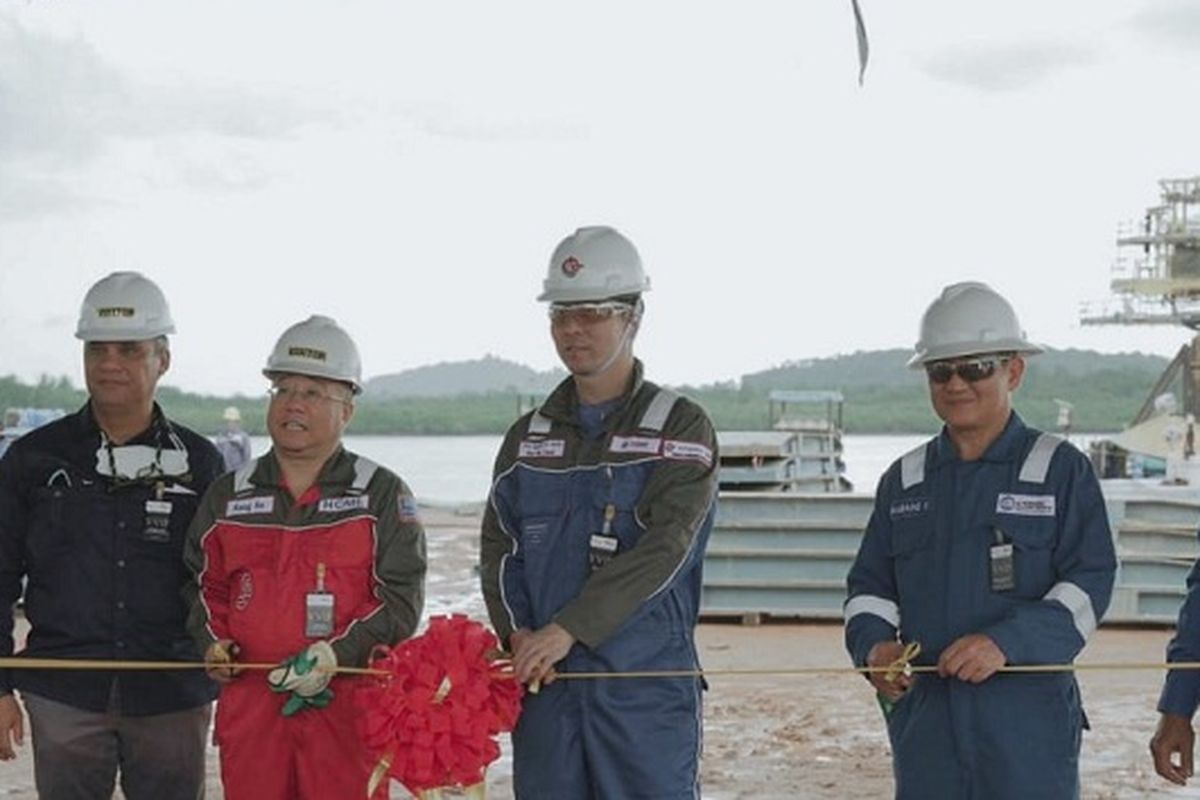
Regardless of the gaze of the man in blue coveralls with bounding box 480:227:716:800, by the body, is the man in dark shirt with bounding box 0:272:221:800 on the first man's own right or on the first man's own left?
on the first man's own right

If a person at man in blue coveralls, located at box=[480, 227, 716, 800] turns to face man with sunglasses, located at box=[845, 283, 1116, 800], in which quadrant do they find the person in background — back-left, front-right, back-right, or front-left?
back-left

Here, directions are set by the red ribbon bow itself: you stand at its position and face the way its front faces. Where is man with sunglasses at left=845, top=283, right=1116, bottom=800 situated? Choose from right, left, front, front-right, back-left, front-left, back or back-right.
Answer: left

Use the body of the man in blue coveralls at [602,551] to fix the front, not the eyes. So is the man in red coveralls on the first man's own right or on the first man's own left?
on the first man's own right

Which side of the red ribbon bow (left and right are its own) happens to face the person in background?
back

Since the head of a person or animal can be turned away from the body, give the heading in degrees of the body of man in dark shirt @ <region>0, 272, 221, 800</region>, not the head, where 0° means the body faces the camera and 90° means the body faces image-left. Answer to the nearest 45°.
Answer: approximately 0°

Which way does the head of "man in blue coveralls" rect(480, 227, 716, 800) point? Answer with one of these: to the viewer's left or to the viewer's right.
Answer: to the viewer's left

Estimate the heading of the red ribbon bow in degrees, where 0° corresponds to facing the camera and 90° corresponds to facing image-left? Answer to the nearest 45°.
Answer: approximately 0°

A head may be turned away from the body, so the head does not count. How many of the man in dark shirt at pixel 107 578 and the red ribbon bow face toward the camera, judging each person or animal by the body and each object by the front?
2

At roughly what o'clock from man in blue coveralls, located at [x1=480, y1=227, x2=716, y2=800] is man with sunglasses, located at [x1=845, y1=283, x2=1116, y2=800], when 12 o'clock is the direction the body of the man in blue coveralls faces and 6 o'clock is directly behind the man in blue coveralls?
The man with sunglasses is roughly at 8 o'clock from the man in blue coveralls.

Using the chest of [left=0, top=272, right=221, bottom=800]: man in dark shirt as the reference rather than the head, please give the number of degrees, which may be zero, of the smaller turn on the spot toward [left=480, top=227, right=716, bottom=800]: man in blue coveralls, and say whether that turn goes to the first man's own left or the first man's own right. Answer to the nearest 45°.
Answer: approximately 45° to the first man's own left
